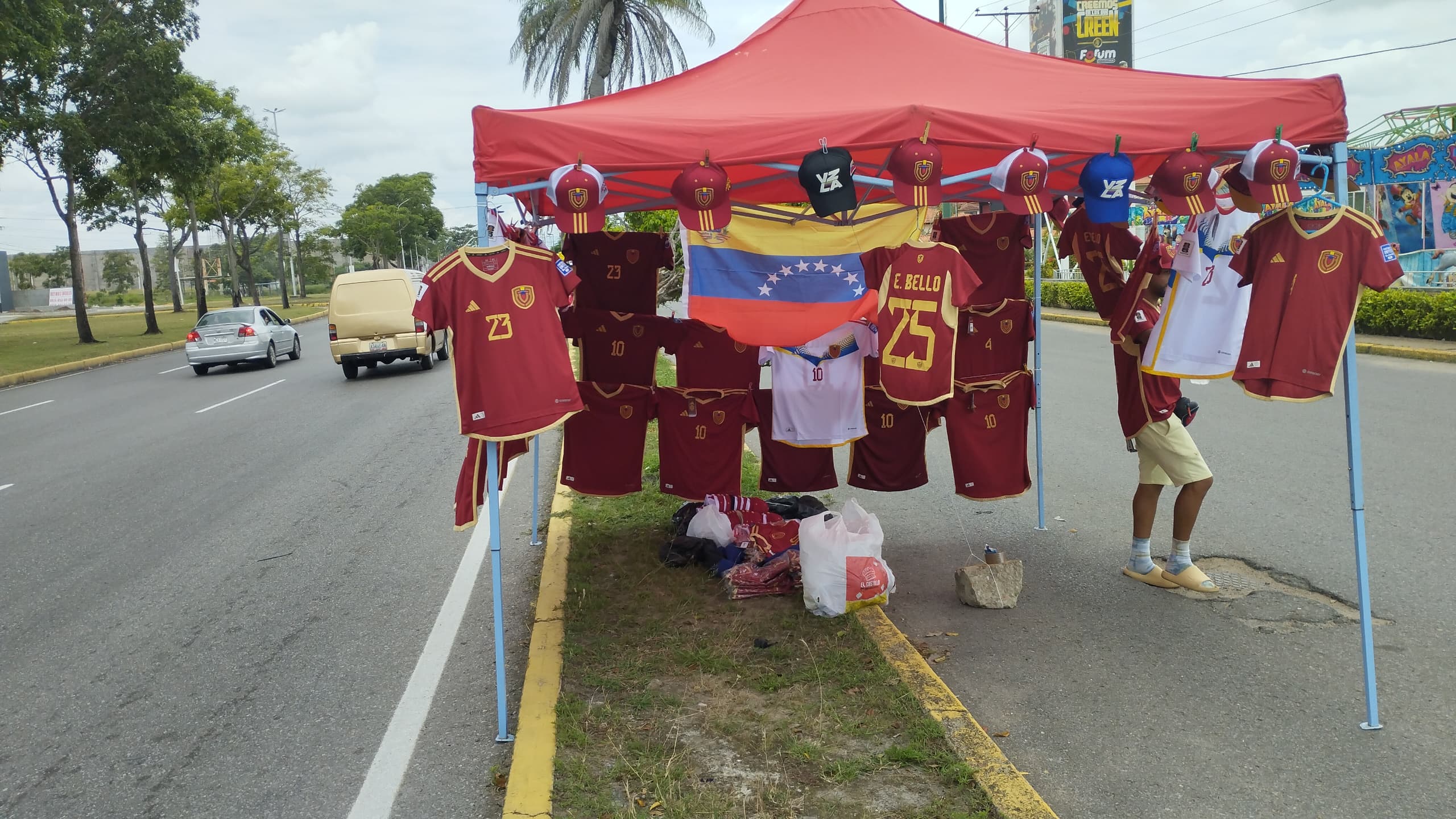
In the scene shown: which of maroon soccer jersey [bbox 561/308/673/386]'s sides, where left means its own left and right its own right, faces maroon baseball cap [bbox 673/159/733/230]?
front

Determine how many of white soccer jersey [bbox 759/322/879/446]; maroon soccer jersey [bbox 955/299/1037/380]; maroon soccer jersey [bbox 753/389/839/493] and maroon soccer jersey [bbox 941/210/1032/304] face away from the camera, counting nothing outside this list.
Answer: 0

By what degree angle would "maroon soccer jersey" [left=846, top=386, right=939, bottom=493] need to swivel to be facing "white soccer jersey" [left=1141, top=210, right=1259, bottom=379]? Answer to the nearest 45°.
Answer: approximately 45° to its left

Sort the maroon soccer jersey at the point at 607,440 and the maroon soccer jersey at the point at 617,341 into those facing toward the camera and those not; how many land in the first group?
2

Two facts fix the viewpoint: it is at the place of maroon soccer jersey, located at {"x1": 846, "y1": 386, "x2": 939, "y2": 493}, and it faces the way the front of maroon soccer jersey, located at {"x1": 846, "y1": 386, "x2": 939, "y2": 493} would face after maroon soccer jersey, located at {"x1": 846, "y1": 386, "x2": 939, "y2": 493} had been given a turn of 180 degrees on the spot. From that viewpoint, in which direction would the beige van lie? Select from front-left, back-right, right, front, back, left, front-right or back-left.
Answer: front-left

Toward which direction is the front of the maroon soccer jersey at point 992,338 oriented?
toward the camera

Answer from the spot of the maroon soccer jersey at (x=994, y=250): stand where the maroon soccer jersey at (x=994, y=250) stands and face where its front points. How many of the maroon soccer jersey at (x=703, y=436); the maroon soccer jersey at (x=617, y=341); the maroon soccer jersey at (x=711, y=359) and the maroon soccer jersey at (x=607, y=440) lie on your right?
4

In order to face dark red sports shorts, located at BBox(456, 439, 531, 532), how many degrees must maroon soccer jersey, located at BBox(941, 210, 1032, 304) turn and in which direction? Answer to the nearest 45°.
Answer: approximately 45° to its right

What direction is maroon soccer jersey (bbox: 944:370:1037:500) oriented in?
toward the camera

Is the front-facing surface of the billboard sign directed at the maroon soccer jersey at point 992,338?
yes

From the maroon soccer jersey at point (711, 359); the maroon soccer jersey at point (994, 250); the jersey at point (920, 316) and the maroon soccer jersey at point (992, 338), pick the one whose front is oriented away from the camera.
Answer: the jersey

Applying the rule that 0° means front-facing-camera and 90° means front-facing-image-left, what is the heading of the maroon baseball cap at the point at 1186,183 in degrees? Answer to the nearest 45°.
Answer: approximately 315°

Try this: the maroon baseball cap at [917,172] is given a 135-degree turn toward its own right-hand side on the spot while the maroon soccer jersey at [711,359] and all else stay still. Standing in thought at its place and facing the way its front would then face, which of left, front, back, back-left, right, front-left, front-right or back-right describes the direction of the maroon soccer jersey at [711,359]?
front

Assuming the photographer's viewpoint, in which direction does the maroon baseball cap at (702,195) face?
facing the viewer

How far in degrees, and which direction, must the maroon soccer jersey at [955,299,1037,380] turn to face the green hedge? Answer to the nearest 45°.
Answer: approximately 135° to its left

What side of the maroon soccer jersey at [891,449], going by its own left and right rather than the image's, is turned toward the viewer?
front

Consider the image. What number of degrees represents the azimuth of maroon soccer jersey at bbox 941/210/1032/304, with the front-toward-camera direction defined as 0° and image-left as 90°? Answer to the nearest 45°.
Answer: approximately 0°

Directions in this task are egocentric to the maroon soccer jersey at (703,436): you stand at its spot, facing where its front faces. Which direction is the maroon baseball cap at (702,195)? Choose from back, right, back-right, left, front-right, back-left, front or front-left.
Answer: front
